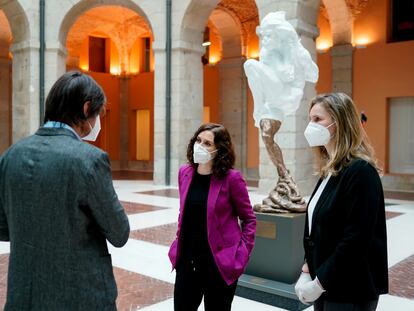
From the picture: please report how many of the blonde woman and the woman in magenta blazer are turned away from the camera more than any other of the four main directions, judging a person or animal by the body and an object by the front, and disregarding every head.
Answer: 0

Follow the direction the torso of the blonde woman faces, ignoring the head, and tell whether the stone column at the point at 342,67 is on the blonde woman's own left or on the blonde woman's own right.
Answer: on the blonde woman's own right

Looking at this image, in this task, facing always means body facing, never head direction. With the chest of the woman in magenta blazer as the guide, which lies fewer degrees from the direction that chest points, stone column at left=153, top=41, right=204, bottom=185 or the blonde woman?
the blonde woman

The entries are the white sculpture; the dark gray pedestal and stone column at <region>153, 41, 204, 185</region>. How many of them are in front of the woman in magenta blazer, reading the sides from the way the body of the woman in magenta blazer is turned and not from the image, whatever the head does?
0

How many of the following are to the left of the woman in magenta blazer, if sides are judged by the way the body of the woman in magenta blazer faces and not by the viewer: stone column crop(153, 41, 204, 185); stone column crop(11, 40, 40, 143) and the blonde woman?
1

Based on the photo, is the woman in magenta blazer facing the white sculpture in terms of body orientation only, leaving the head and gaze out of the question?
no

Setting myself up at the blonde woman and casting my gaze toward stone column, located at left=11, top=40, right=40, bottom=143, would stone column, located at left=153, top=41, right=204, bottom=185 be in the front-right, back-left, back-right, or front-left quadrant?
front-right

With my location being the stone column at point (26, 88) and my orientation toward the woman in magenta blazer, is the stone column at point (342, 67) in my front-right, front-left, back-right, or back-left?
front-left

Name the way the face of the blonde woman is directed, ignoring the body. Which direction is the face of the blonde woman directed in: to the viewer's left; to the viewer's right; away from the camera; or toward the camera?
to the viewer's left

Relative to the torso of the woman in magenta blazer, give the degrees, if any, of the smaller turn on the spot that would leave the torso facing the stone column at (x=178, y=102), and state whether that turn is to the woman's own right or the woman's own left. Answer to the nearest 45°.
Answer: approximately 135° to the woman's own right

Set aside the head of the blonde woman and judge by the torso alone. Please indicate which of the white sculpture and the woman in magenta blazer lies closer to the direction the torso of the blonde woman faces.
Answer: the woman in magenta blazer

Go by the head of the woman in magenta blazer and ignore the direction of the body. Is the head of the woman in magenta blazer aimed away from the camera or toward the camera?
toward the camera

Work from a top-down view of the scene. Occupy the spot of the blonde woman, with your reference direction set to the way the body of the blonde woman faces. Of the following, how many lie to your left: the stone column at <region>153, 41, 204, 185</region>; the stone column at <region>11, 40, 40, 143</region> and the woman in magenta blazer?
0

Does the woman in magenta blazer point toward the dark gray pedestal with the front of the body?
no

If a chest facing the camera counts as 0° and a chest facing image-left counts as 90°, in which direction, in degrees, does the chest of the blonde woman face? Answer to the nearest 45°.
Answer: approximately 90°

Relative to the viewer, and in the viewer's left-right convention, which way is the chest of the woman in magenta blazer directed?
facing the viewer and to the left of the viewer
